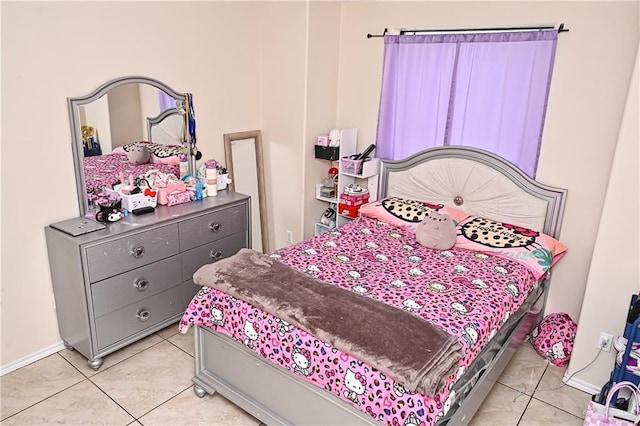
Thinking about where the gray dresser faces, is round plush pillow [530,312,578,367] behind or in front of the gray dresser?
in front

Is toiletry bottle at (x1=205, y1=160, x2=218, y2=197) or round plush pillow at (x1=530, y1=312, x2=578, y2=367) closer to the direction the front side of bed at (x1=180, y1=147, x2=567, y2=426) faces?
the toiletry bottle

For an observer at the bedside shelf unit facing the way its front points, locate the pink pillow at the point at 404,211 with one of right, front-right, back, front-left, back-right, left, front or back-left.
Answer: left

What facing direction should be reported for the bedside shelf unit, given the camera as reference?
facing the viewer and to the left of the viewer

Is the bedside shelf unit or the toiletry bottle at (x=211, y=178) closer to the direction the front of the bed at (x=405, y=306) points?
the toiletry bottle

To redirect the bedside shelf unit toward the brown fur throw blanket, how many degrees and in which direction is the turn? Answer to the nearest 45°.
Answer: approximately 45° to its left

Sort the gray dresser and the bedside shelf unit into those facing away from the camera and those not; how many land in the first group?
0

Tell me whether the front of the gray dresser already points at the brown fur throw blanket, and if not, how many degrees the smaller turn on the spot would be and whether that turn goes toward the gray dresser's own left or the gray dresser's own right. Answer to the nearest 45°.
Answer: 0° — it already faces it

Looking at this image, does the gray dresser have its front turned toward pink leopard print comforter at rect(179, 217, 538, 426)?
yes

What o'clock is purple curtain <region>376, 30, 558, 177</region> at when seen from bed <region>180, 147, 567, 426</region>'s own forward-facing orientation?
The purple curtain is roughly at 5 o'clock from the bed.

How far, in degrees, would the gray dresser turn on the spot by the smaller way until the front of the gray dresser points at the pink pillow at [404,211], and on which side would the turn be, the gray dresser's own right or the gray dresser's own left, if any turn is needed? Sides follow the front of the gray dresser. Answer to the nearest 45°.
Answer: approximately 45° to the gray dresser's own left

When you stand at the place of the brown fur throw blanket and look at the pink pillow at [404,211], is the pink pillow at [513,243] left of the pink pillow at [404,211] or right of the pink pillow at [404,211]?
right

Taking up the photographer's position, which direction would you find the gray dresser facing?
facing the viewer and to the right of the viewer

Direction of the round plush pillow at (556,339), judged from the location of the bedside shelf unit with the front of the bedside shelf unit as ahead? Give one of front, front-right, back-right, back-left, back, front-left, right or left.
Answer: left

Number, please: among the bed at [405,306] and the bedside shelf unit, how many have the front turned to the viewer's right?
0
